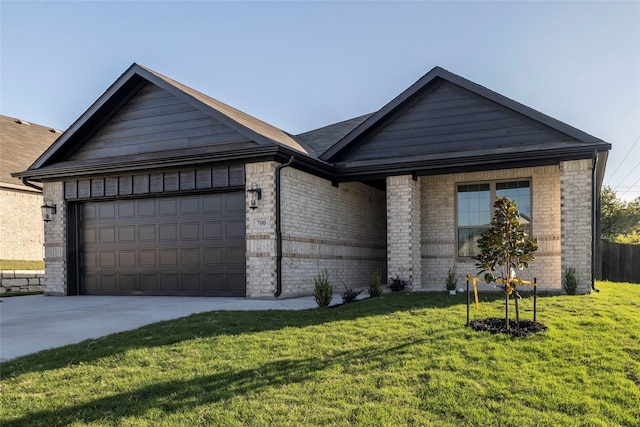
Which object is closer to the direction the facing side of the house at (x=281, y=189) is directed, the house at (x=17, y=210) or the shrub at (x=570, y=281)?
the shrub

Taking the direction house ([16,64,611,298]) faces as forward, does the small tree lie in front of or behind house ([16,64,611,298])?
in front

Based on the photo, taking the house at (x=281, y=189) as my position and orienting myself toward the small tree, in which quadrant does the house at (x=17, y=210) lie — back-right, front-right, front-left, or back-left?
back-right

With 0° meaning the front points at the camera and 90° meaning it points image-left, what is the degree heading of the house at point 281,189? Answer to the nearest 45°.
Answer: approximately 0°

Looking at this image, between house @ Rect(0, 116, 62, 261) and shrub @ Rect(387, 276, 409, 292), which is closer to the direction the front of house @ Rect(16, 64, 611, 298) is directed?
the shrub

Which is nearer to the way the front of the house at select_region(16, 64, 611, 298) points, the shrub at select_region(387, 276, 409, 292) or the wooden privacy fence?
the shrub
